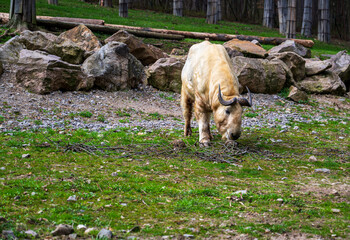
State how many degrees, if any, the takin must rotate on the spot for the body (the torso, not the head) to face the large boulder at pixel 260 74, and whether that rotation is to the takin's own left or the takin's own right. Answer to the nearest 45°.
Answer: approximately 135° to the takin's own left

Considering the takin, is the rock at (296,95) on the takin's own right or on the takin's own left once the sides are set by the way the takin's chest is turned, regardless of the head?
on the takin's own left

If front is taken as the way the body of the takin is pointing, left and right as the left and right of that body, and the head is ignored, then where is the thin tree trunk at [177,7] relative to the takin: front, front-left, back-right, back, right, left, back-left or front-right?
back-left

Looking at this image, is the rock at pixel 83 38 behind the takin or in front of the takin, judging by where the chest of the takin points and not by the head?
behind

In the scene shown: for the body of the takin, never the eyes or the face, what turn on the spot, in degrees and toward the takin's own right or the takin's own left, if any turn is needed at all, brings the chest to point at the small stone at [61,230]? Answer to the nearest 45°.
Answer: approximately 45° to the takin's own right

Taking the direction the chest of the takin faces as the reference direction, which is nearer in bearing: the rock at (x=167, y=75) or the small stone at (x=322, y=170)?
the small stone

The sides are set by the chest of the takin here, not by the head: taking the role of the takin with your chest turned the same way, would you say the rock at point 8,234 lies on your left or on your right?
on your right

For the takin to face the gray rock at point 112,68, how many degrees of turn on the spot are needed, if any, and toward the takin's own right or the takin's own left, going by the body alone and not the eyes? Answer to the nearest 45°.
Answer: approximately 180°

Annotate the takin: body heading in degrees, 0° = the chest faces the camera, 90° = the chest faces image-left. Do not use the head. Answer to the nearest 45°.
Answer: approximately 315°

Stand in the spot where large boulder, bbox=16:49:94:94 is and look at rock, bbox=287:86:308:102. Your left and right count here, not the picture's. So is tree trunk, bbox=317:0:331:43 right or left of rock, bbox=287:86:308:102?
left

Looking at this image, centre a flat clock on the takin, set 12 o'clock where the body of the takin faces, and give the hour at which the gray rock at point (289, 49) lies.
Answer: The gray rock is roughly at 8 o'clock from the takin.

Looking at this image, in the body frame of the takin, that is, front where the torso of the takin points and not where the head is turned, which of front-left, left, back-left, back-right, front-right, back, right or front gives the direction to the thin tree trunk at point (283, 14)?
back-left

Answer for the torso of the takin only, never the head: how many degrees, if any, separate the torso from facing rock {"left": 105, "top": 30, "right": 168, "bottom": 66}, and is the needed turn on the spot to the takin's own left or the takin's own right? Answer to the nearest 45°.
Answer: approximately 135° to the takin's own left

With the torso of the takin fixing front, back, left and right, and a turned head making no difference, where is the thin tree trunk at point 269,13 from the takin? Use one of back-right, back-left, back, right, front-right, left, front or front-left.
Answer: back-left
